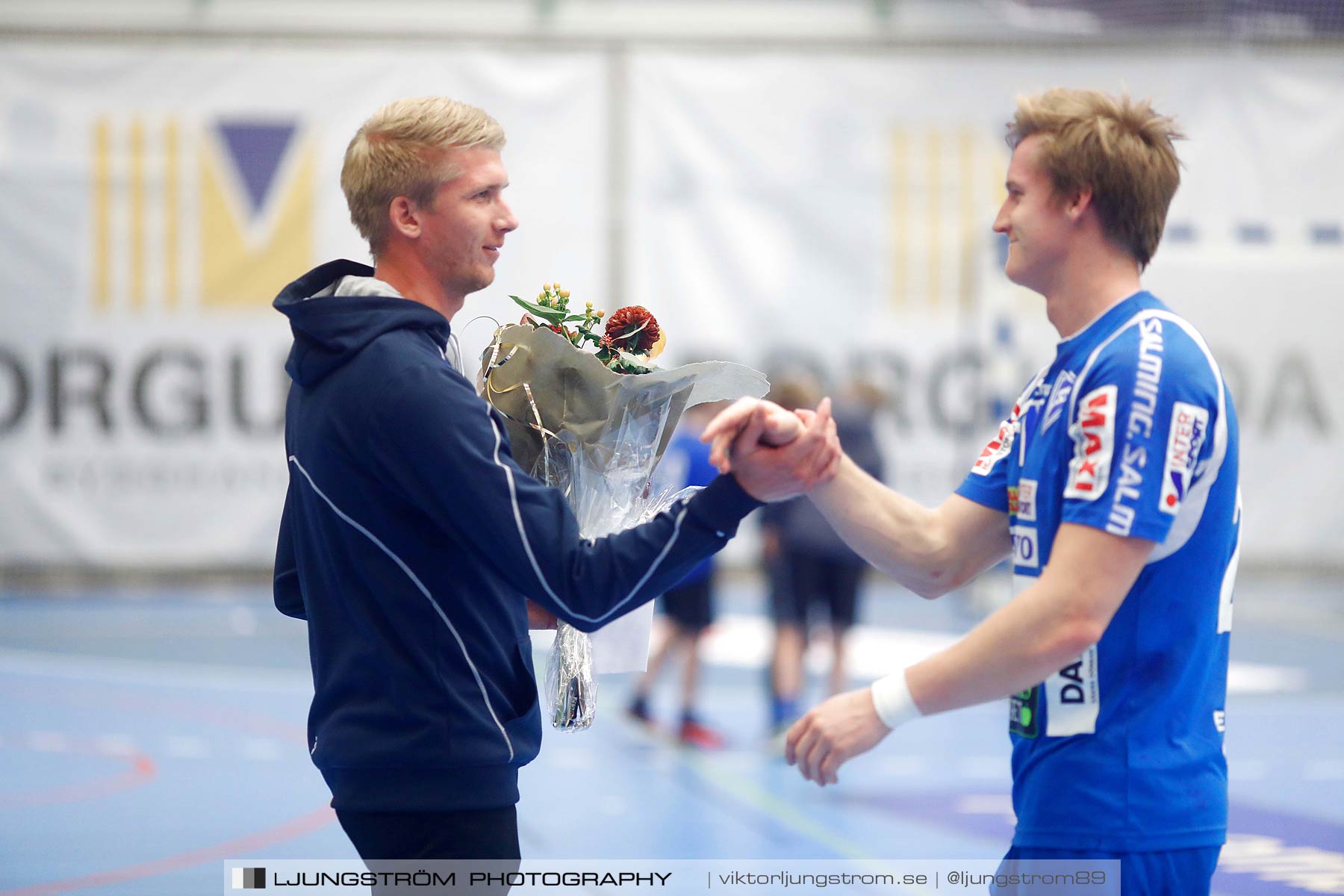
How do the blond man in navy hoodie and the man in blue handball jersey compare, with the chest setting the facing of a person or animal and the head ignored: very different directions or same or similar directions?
very different directions

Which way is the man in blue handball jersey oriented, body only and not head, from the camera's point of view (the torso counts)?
to the viewer's left

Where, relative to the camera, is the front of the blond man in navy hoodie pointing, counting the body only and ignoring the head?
to the viewer's right

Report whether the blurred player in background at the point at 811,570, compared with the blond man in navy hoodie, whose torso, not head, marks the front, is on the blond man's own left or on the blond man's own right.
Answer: on the blond man's own left

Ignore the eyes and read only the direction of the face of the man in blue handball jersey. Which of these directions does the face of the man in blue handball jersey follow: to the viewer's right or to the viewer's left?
to the viewer's left

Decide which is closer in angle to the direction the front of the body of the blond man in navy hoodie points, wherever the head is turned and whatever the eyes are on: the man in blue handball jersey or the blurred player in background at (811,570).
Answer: the man in blue handball jersey

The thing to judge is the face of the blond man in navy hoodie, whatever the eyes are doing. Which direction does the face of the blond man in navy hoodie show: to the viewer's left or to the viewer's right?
to the viewer's right

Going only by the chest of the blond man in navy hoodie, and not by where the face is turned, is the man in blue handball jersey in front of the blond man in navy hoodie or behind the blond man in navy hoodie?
in front

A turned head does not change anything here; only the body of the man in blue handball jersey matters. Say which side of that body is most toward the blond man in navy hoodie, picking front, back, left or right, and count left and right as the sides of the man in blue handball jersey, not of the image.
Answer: front
